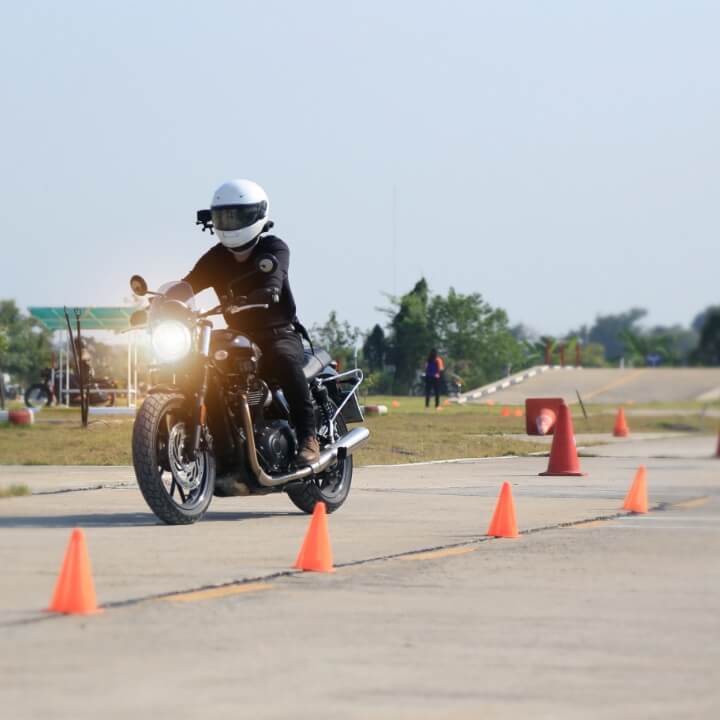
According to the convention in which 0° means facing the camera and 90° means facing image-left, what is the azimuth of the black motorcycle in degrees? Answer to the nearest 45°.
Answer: approximately 45°

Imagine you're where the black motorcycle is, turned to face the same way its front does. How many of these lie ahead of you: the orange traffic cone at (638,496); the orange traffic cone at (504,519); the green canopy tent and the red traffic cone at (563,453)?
0

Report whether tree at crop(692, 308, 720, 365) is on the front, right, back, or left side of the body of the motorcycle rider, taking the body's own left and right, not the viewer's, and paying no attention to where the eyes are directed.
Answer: back

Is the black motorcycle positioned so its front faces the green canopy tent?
no

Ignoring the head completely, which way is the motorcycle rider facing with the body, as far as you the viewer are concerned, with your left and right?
facing the viewer and to the left of the viewer

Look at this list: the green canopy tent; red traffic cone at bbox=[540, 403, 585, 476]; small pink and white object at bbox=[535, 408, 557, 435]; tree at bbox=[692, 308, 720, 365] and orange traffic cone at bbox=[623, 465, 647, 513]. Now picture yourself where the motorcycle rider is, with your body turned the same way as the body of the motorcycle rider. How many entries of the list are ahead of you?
0

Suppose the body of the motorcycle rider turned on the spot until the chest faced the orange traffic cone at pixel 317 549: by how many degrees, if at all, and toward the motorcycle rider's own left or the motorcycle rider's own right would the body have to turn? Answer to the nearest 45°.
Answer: approximately 45° to the motorcycle rider's own left

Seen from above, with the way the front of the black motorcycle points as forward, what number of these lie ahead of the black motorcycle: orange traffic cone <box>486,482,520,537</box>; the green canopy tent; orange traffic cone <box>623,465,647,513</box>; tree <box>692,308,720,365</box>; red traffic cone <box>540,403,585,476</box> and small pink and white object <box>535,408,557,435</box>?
0

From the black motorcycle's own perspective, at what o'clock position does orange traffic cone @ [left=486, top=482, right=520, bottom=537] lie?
The orange traffic cone is roughly at 8 o'clock from the black motorcycle.

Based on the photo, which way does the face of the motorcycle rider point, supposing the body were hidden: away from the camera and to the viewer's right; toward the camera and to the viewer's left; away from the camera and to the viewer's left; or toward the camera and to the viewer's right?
toward the camera and to the viewer's left

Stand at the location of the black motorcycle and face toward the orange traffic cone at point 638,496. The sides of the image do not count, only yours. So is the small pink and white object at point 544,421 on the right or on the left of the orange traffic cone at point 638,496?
left

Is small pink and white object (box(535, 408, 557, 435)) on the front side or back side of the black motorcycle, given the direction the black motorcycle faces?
on the back side

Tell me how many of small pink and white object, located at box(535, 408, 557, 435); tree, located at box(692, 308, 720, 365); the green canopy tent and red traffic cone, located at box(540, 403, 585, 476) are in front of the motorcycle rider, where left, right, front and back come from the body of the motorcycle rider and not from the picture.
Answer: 0

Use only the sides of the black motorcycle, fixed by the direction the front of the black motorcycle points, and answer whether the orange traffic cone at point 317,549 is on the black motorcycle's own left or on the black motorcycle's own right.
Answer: on the black motorcycle's own left
